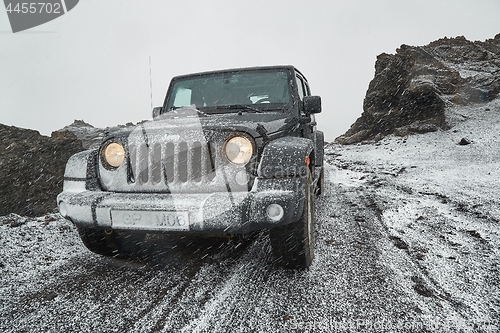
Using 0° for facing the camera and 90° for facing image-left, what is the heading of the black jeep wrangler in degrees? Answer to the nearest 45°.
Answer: approximately 45°

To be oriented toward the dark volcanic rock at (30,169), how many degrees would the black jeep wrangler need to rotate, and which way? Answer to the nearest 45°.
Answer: approximately 90° to its right

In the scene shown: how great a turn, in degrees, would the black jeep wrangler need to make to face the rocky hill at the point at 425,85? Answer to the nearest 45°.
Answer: approximately 180°
